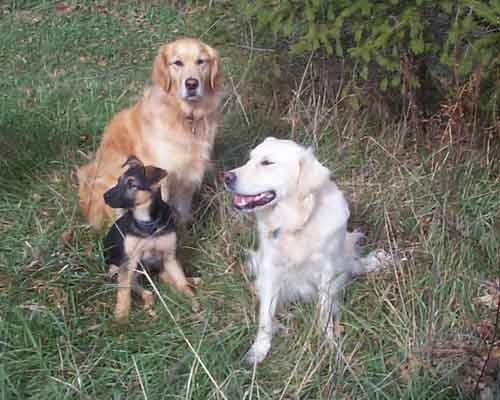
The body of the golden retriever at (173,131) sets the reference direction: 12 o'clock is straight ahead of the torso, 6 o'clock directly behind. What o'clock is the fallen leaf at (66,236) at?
The fallen leaf is roughly at 3 o'clock from the golden retriever.

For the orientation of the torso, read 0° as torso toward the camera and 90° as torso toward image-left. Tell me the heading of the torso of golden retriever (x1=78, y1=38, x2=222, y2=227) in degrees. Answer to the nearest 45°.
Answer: approximately 315°

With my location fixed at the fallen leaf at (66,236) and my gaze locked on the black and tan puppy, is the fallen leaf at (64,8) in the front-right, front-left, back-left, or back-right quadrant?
back-left

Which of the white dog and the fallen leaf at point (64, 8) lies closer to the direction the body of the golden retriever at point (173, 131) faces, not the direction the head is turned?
the white dog

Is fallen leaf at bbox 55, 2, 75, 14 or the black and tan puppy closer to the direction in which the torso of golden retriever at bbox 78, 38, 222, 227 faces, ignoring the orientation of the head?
the black and tan puppy

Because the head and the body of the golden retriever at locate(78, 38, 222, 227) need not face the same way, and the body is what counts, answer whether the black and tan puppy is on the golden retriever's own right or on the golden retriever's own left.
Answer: on the golden retriever's own right

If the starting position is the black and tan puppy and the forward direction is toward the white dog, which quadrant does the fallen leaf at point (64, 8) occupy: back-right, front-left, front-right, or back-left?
back-left

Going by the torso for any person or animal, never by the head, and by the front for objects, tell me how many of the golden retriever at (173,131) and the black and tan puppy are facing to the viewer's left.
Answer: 0

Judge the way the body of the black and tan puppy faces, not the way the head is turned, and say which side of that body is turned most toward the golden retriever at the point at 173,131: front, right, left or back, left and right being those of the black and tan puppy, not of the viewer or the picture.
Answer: back

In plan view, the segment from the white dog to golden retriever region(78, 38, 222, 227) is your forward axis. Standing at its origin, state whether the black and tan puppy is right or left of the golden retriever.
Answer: left

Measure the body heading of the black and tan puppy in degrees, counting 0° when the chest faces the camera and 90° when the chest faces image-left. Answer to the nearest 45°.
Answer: approximately 0°
